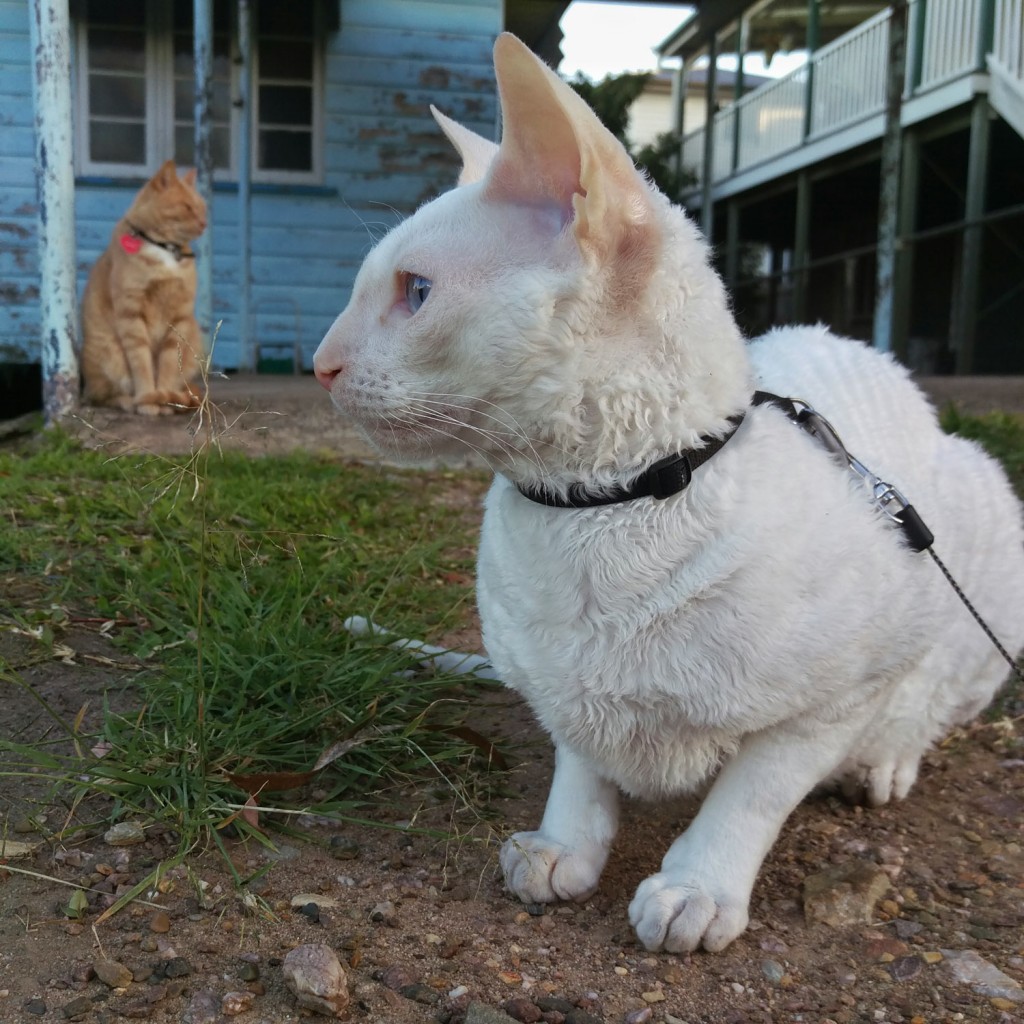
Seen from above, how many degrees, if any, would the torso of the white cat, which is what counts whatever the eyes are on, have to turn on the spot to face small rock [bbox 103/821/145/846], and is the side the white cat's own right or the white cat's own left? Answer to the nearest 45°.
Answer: approximately 45° to the white cat's own right

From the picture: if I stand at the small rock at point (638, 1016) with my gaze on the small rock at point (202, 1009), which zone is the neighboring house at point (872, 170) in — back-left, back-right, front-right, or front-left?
back-right

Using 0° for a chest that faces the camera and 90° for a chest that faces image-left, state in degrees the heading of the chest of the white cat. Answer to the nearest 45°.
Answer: approximately 45°

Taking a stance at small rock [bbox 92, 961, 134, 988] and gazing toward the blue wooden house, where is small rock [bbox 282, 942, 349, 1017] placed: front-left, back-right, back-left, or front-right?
back-right

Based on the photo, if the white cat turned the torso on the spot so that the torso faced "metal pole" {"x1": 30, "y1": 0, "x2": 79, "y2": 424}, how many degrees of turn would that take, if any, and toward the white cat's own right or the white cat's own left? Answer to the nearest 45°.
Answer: approximately 90° to the white cat's own right

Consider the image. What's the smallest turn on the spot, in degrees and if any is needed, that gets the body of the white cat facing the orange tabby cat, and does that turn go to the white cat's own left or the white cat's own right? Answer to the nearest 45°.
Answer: approximately 90° to the white cat's own right

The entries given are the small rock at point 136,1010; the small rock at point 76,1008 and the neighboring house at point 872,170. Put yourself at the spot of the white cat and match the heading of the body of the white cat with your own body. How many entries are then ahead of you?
2

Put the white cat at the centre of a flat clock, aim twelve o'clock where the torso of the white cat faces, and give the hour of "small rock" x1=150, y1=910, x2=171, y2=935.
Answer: The small rock is roughly at 1 o'clock from the white cat.
